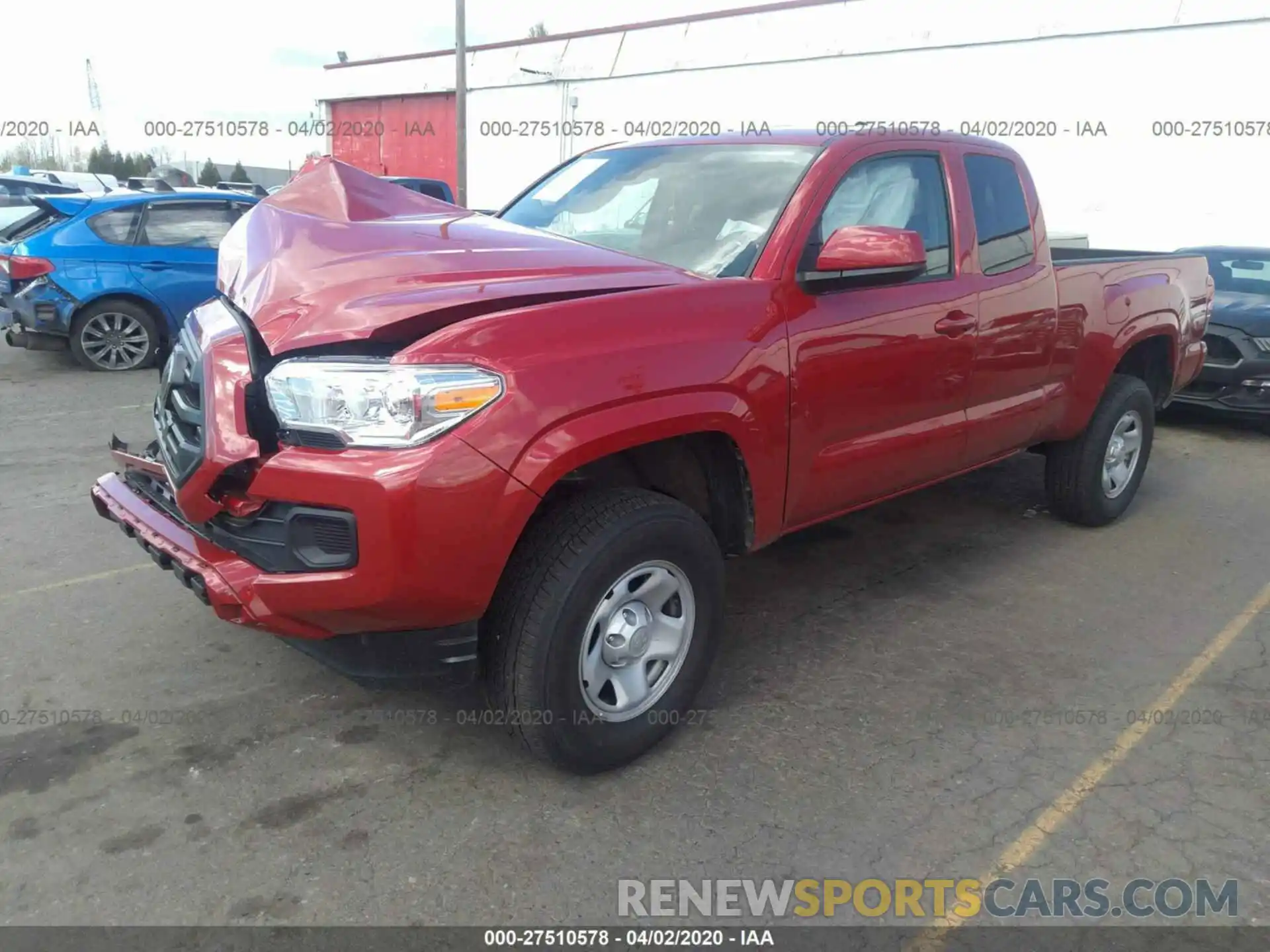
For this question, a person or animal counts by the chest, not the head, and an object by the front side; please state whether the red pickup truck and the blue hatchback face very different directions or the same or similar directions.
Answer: very different directions

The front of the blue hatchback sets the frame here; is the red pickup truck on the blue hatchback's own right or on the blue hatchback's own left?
on the blue hatchback's own right

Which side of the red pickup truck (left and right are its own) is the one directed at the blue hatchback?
right

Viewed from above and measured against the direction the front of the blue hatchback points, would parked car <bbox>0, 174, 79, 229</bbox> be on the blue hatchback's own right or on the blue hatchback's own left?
on the blue hatchback's own left

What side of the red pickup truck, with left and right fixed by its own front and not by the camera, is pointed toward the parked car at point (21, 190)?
right

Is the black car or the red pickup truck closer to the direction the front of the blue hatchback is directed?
the black car

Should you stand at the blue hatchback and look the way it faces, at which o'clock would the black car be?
The black car is roughly at 1 o'clock from the blue hatchback.

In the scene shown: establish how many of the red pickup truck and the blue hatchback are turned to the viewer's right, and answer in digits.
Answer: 1

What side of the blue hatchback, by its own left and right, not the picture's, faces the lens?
right

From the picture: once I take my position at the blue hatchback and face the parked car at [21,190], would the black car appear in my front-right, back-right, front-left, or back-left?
back-right

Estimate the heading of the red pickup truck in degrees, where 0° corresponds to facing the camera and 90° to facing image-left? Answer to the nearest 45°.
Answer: approximately 45°

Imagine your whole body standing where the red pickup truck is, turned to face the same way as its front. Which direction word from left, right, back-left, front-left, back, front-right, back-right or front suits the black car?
back

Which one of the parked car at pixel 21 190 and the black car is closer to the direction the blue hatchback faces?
the black car
